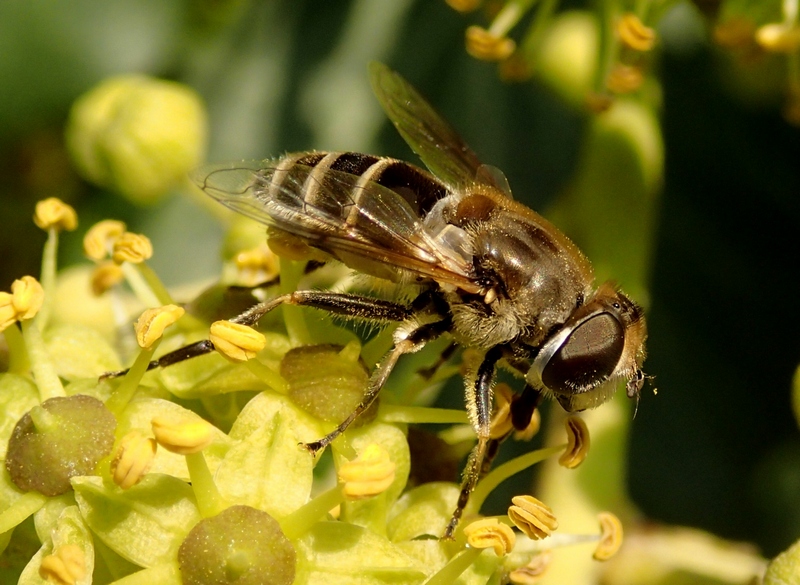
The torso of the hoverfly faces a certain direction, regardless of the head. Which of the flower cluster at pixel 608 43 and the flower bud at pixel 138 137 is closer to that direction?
the flower cluster

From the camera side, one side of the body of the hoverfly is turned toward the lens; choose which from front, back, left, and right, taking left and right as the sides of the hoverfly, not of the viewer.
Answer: right

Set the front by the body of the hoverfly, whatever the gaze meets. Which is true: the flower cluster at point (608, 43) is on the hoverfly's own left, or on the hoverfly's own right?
on the hoverfly's own left

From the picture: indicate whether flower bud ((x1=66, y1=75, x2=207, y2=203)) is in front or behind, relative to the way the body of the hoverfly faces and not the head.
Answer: behind
